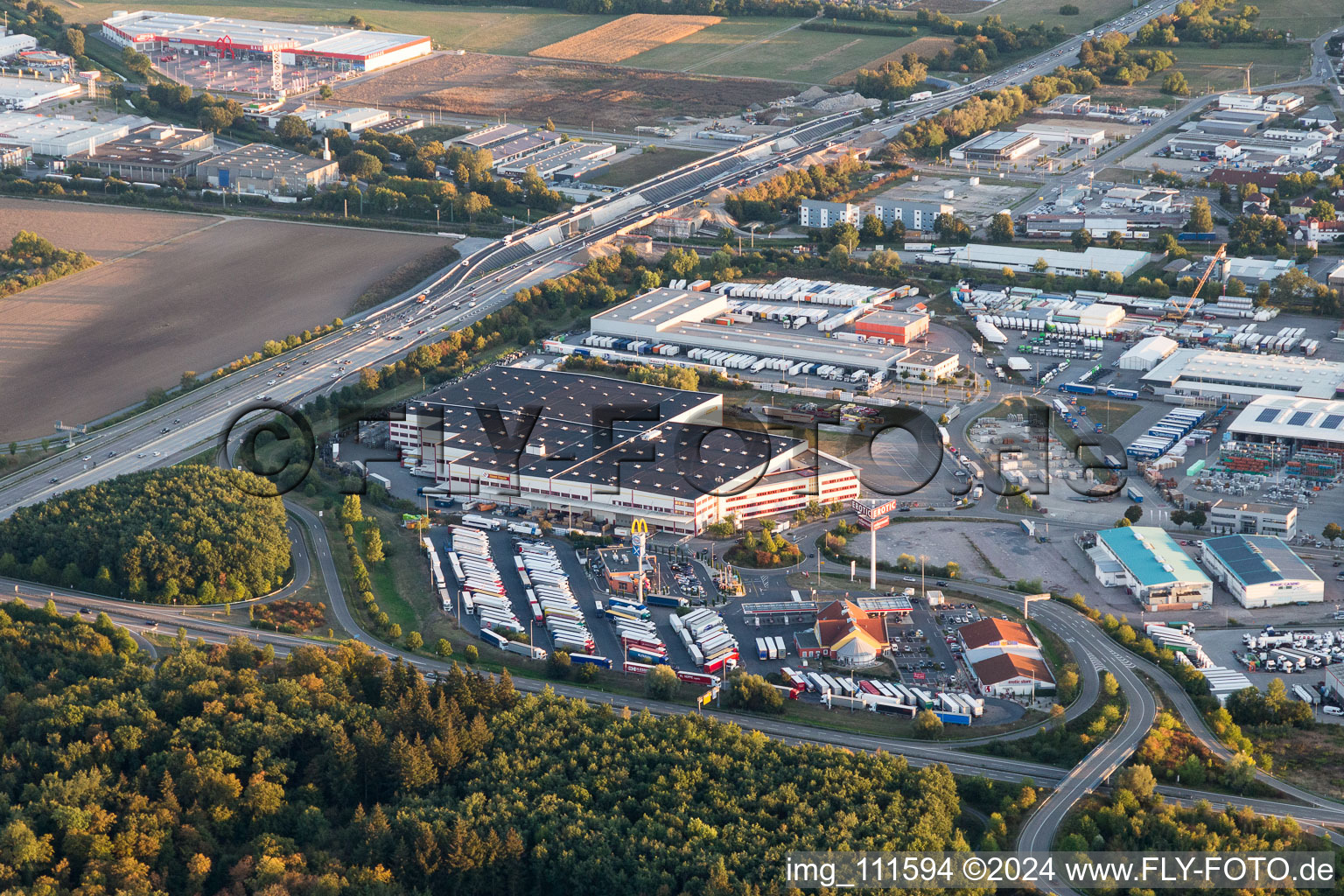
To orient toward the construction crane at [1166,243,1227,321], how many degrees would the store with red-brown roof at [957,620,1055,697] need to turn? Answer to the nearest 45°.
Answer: approximately 180°

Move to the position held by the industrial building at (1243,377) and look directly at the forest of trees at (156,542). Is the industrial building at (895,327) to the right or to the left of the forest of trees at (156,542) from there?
right

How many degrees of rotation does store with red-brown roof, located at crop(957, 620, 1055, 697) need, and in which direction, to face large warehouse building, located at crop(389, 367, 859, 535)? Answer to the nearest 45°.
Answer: approximately 135° to its right

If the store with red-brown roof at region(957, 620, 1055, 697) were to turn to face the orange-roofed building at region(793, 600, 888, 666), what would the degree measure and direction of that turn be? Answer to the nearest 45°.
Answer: approximately 90° to its right

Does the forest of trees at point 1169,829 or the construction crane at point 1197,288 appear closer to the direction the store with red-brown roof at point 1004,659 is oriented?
the forest of trees

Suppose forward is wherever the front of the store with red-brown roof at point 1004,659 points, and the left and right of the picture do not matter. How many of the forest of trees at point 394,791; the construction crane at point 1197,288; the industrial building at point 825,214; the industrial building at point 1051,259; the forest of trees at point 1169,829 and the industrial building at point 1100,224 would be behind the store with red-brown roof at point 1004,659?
4

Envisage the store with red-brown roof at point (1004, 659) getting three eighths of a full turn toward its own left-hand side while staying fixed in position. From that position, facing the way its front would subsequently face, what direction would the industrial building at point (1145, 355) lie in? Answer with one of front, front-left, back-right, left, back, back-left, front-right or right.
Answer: front-left

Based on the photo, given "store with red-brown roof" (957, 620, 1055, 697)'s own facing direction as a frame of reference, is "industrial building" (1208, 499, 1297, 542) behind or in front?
behind

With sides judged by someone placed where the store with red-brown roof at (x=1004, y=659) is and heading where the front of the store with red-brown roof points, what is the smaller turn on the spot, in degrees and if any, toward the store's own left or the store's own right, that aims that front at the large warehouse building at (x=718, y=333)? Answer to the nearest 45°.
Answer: approximately 135° to the store's own right

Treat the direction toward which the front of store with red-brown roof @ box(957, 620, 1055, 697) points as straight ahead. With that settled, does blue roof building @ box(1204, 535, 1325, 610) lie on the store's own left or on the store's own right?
on the store's own left

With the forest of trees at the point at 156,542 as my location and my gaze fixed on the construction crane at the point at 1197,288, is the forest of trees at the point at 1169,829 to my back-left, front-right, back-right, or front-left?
front-right

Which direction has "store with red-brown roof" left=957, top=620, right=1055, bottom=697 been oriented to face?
toward the camera

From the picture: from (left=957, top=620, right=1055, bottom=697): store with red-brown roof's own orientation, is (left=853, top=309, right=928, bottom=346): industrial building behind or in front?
behind

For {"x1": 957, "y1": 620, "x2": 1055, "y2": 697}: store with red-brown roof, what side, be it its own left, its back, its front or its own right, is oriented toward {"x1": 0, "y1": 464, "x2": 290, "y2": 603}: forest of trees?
right

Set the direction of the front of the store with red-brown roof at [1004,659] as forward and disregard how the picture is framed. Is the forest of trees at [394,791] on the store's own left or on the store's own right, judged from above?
on the store's own right
